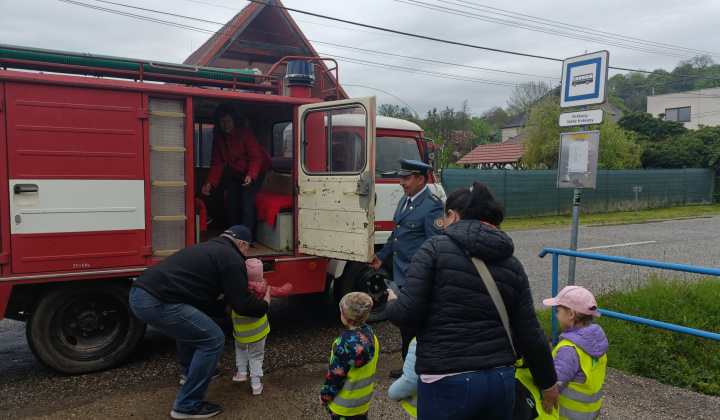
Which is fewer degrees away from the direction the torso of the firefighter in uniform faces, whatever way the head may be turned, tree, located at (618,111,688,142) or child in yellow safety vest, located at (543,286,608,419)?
the child in yellow safety vest

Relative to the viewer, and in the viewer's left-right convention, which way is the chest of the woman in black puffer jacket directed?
facing away from the viewer and to the left of the viewer

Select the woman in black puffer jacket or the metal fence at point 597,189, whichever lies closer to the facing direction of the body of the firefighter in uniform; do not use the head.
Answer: the woman in black puffer jacket

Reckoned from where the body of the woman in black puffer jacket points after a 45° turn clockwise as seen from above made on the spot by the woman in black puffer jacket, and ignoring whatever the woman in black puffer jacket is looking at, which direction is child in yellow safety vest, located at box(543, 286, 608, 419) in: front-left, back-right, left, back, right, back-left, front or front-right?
front-right

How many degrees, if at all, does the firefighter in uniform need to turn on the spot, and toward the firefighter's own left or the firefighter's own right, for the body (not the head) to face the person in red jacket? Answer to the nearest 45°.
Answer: approximately 90° to the firefighter's own right

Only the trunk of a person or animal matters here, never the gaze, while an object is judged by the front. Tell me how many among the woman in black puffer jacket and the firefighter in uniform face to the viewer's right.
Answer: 0

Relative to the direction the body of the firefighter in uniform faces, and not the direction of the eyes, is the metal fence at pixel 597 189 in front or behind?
behind

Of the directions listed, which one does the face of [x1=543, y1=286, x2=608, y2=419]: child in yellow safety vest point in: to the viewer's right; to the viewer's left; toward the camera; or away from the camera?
to the viewer's left

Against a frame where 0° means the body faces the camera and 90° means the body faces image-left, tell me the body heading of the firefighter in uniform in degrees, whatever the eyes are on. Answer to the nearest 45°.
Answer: approximately 45°

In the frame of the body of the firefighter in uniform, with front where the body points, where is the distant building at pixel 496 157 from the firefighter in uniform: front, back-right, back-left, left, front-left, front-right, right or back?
back-right

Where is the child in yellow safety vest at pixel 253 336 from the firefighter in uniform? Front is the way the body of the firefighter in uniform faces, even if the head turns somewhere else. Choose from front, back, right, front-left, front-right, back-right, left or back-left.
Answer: front-right

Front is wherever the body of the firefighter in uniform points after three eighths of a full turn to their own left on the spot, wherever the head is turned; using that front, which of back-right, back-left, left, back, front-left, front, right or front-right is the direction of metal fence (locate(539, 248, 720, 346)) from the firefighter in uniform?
front
